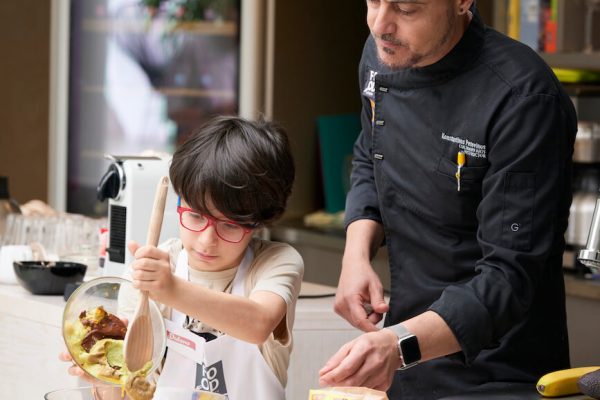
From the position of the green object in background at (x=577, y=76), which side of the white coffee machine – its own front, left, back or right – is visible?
back

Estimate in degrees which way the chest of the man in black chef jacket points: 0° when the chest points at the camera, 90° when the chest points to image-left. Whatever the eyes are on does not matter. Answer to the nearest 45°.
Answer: approximately 45°

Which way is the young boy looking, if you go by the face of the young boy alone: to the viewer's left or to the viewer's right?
to the viewer's left

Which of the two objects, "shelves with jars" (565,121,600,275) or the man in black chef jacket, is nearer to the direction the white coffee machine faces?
the man in black chef jacket

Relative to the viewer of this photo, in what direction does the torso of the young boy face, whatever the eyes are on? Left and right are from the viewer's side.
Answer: facing the viewer and to the left of the viewer

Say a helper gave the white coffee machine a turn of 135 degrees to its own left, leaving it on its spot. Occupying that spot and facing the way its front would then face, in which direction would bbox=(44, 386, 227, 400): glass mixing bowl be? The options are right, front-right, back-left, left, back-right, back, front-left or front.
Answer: right

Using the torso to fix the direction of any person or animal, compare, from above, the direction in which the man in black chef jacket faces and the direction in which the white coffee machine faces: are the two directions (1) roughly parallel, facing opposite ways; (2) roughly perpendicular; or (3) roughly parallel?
roughly parallel

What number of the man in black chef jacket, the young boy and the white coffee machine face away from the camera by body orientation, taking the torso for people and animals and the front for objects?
0

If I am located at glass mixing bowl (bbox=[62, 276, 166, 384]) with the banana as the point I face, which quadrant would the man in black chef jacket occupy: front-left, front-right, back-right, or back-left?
front-left
